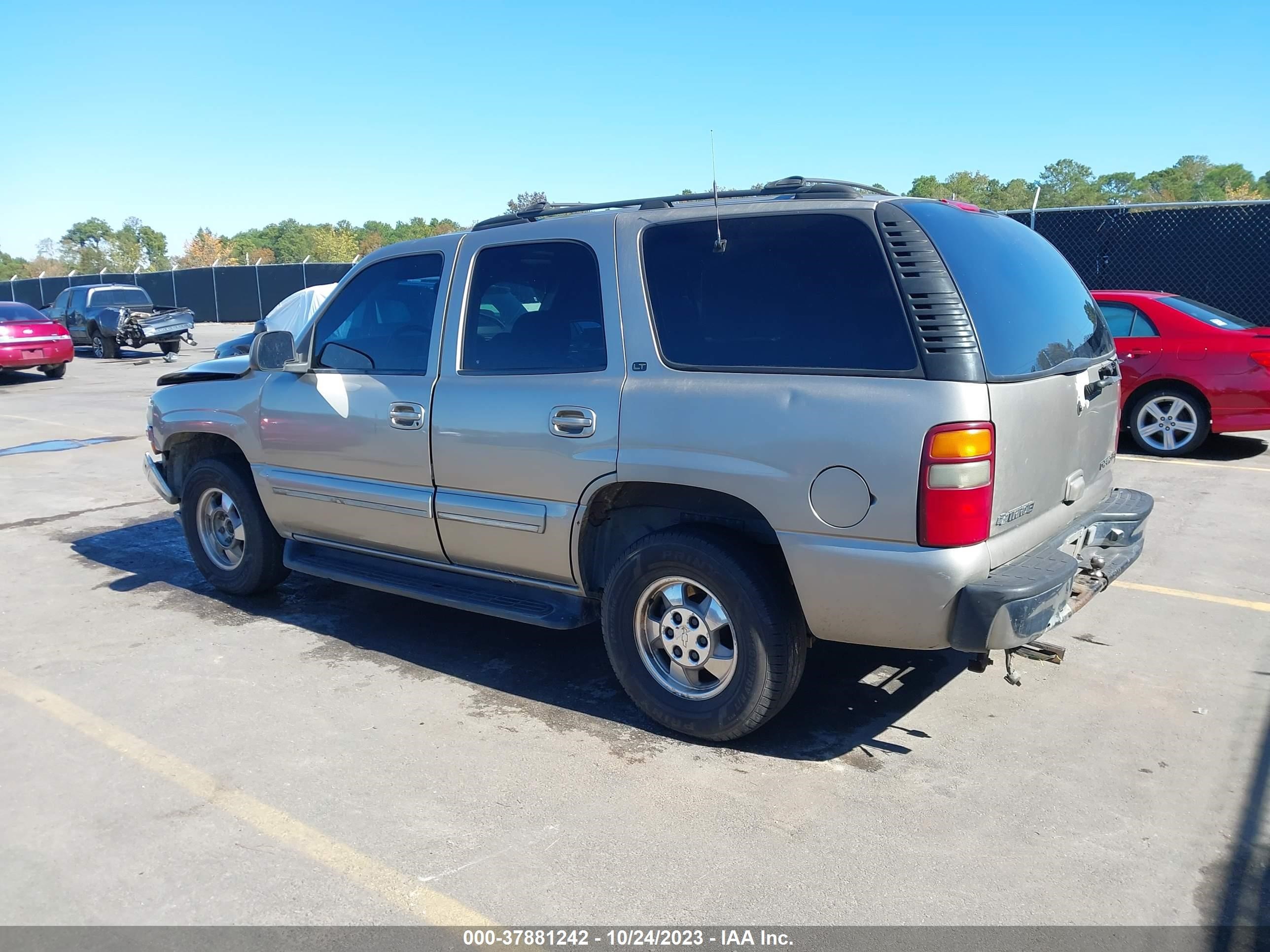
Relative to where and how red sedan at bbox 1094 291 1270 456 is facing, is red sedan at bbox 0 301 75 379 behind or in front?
in front

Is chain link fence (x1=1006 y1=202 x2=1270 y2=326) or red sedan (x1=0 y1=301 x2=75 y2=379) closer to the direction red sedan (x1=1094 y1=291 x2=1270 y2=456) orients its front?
the red sedan

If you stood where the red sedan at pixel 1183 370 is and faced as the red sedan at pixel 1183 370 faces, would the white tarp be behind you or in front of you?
in front

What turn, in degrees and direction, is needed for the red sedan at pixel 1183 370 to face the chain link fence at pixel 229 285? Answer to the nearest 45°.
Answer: approximately 45° to its right

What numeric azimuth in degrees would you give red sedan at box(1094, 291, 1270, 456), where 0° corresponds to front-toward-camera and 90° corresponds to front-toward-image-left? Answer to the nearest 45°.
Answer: approximately 90°

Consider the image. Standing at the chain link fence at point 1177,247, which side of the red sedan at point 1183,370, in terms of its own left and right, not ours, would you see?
right

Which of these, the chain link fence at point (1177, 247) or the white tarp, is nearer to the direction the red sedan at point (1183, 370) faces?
the white tarp

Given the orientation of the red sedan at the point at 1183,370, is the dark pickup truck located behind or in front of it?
in front
